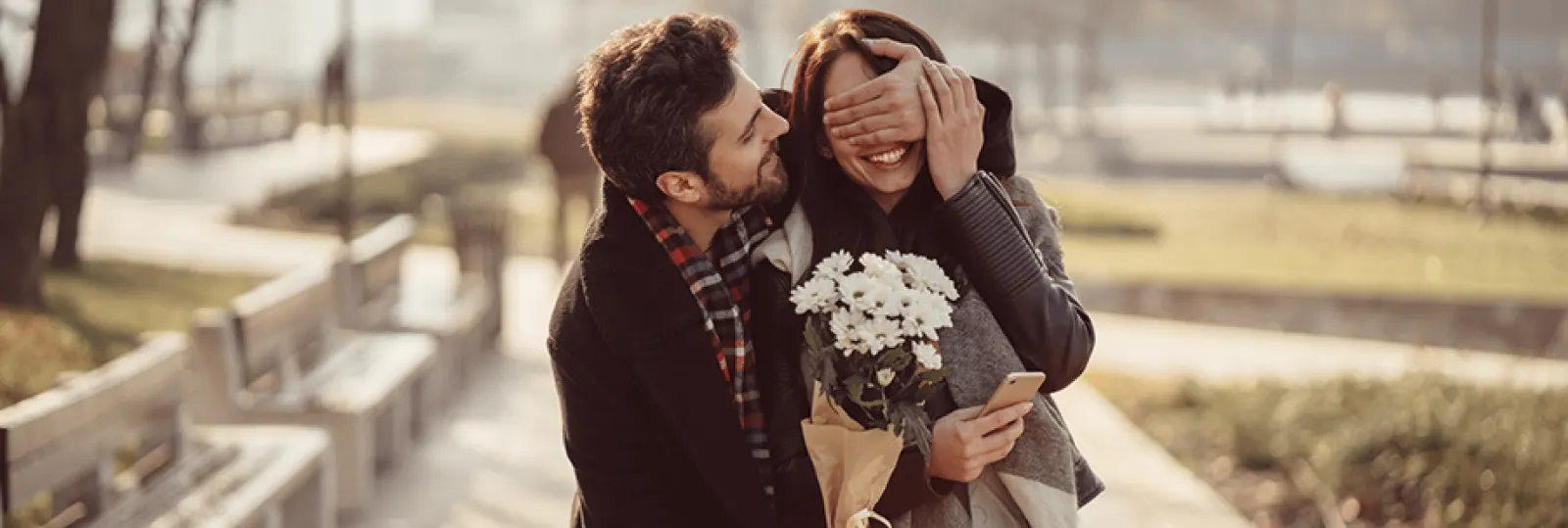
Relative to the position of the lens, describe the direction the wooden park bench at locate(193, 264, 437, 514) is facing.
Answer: facing the viewer and to the right of the viewer

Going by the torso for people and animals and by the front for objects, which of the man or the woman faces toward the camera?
the woman

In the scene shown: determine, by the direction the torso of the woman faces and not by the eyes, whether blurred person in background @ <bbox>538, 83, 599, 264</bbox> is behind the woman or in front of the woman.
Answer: behind

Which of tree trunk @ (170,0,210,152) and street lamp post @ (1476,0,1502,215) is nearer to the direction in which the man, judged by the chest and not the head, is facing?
the street lamp post

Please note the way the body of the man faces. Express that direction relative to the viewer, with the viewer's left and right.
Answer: facing to the right of the viewer

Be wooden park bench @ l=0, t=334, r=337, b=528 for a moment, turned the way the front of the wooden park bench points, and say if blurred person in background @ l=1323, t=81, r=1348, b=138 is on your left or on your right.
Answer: on your left

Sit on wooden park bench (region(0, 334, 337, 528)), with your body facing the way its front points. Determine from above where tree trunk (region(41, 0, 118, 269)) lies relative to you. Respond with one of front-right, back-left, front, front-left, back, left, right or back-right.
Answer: back-left

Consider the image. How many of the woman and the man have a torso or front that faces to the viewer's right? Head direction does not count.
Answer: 1

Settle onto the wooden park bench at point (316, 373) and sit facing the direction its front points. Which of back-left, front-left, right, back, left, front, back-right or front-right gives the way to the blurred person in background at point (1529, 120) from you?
left

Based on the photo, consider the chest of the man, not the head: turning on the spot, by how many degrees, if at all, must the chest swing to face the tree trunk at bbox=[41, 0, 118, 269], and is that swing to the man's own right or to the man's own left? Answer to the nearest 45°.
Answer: approximately 135° to the man's own left

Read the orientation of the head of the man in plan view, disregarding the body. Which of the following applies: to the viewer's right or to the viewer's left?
to the viewer's right

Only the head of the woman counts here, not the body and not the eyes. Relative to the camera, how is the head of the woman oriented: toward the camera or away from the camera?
toward the camera
